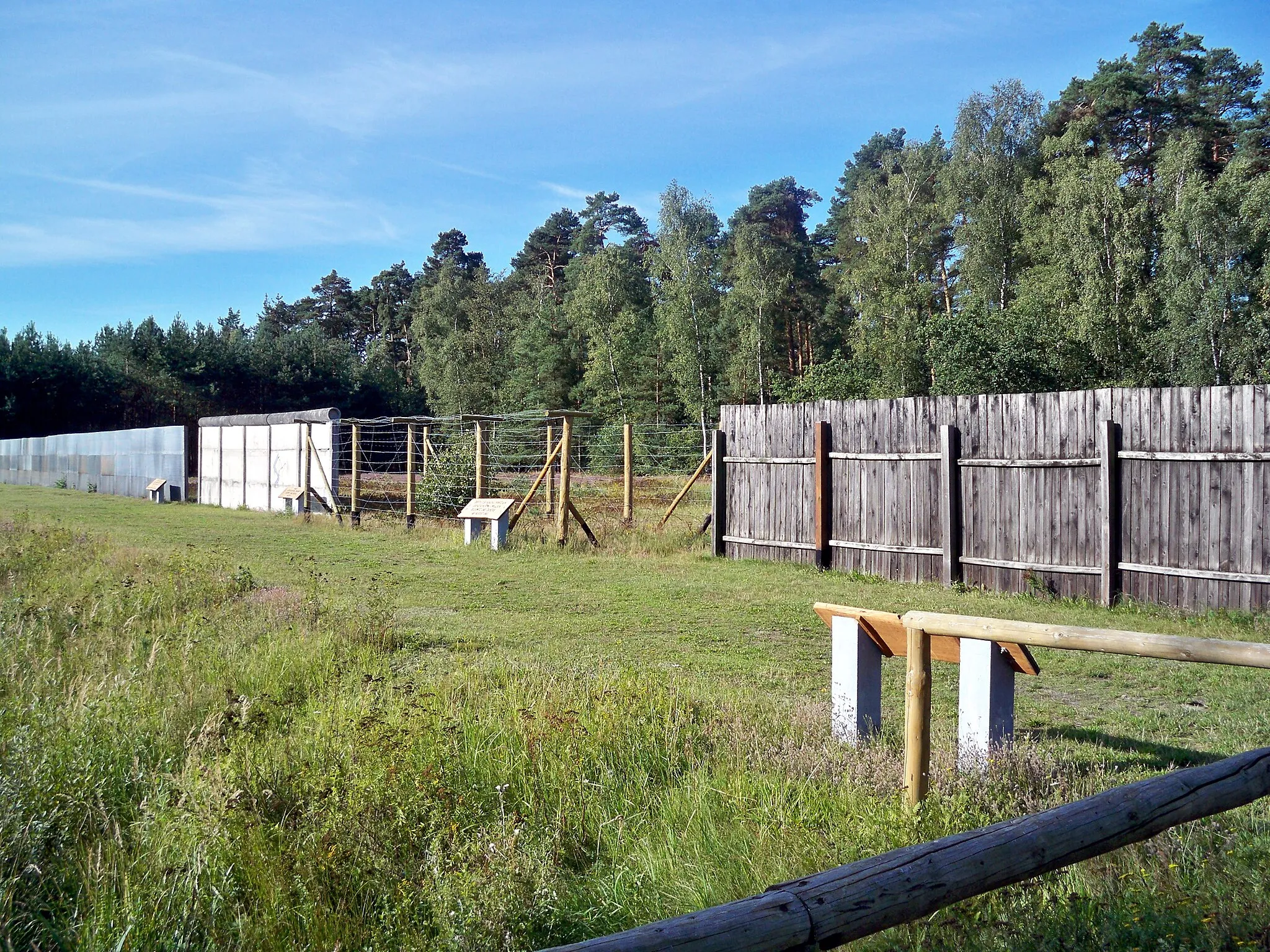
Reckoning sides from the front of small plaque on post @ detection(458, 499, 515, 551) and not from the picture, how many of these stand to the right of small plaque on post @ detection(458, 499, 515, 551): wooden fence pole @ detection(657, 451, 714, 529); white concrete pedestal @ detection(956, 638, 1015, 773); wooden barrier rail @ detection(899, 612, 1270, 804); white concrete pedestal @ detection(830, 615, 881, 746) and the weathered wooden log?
0

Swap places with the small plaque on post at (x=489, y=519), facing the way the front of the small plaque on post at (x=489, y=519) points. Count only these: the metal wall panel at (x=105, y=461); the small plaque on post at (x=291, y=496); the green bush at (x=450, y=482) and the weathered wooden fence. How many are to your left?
1

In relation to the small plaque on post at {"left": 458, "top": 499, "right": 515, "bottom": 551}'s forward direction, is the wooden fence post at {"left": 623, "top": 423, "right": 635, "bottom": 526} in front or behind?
behind

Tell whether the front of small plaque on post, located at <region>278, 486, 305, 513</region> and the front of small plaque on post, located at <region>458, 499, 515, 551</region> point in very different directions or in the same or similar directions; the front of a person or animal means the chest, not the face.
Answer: same or similar directions

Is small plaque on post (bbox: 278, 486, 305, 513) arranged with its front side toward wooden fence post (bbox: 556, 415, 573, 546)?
no

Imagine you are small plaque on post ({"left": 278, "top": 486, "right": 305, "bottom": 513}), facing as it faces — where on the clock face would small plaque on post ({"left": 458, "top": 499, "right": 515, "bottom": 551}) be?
small plaque on post ({"left": 458, "top": 499, "right": 515, "bottom": 551}) is roughly at 10 o'clock from small plaque on post ({"left": 278, "top": 486, "right": 305, "bottom": 513}).

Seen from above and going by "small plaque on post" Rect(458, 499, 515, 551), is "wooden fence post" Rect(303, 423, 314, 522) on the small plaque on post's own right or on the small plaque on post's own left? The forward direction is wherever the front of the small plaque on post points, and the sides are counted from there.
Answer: on the small plaque on post's own right

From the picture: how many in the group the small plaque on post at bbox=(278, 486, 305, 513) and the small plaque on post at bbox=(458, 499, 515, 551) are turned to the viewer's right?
0

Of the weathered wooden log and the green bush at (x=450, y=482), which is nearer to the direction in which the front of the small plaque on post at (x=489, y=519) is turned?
the weathered wooden log

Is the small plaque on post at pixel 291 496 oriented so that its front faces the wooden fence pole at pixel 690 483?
no

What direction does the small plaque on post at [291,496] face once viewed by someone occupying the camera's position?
facing the viewer and to the left of the viewer

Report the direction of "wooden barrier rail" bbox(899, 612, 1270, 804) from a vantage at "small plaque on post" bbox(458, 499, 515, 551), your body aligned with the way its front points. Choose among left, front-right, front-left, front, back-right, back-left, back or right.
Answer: front-left

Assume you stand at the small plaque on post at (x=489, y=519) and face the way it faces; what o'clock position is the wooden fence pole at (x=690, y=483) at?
The wooden fence pole is roughly at 8 o'clock from the small plaque on post.

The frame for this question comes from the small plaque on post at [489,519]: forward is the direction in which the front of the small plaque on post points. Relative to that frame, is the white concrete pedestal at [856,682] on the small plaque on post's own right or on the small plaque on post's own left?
on the small plaque on post's own left
